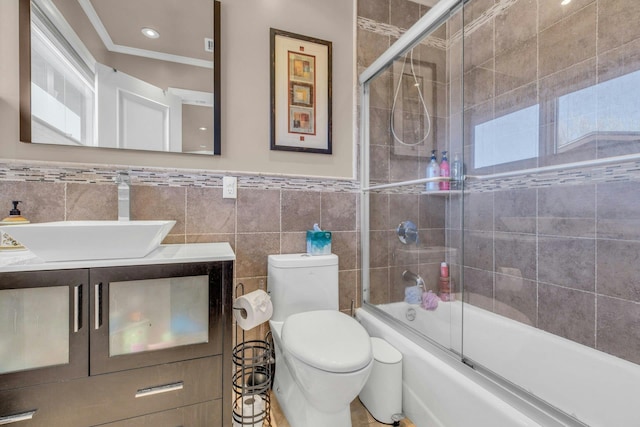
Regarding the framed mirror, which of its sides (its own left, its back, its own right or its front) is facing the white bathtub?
left

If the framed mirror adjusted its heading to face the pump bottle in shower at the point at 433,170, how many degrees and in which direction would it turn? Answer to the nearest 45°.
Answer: approximately 90° to its left

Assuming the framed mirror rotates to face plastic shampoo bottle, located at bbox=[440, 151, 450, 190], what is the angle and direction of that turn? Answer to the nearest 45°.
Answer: approximately 90° to its left

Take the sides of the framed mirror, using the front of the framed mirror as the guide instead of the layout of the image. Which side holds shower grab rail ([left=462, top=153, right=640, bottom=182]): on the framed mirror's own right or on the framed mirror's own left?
on the framed mirror's own left

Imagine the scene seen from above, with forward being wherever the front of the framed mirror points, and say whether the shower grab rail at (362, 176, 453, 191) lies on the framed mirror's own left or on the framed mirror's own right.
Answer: on the framed mirror's own left

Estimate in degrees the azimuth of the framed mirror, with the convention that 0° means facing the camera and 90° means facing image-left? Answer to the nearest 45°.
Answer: approximately 45°

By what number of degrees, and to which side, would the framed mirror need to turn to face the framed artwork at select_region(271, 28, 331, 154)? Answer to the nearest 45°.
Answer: approximately 135° to its left
